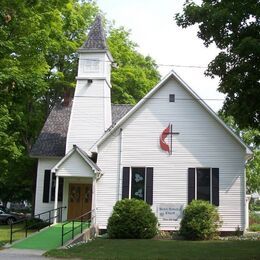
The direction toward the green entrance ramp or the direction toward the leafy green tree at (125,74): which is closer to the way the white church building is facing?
the green entrance ramp

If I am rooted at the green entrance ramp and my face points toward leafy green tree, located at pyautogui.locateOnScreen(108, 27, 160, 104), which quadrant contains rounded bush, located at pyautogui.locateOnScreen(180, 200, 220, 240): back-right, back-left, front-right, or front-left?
front-right

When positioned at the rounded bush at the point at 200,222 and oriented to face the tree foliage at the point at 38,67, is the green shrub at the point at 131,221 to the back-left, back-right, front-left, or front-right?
front-left

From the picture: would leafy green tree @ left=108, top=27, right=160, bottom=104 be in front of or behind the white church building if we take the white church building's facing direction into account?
behind

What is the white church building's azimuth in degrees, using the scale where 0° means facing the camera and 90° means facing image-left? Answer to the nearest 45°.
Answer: approximately 0°

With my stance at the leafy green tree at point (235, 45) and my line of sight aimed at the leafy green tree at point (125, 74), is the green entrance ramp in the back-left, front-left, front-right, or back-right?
front-left

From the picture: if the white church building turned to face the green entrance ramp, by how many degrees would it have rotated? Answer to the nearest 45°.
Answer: approximately 45° to its right
